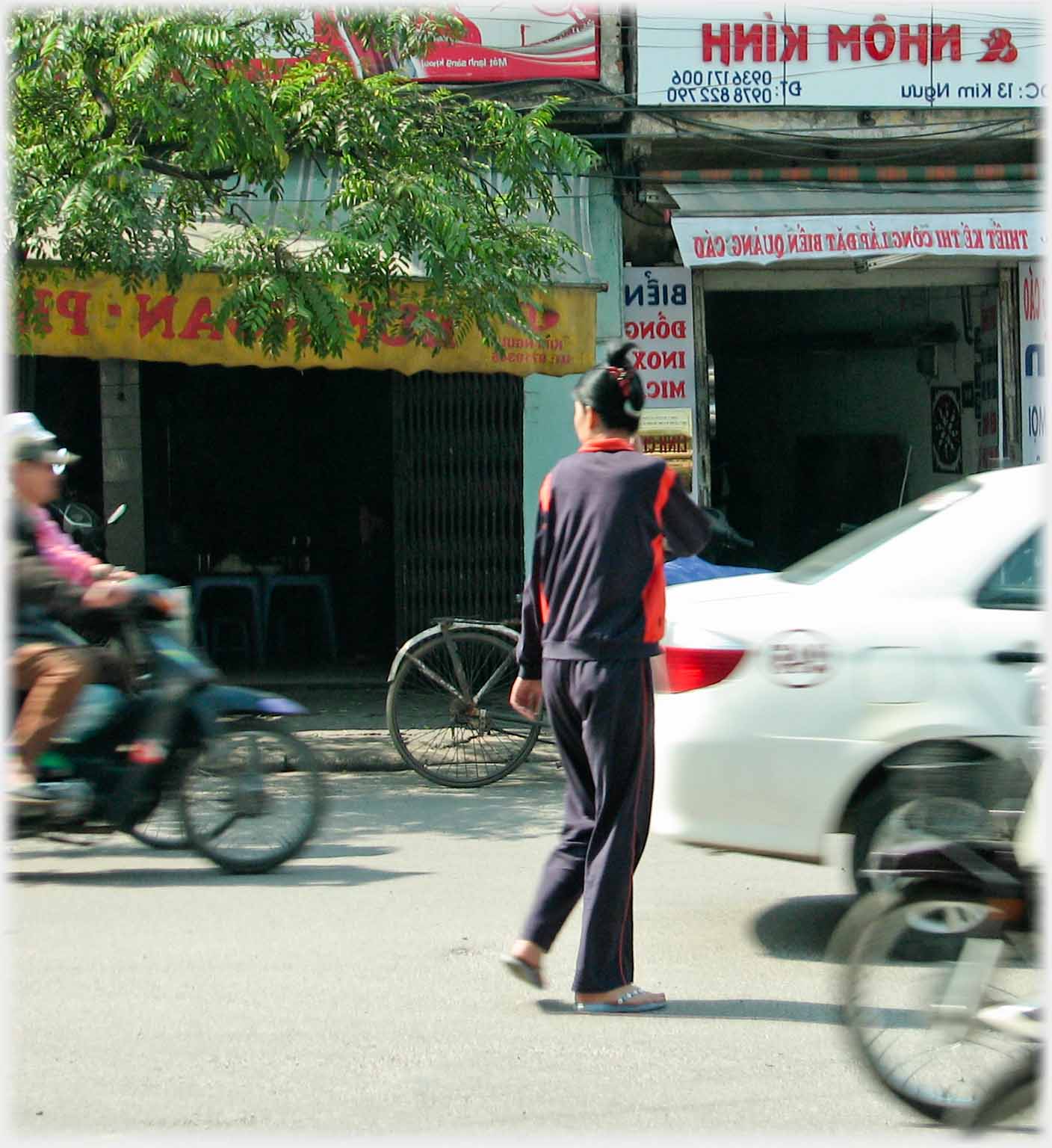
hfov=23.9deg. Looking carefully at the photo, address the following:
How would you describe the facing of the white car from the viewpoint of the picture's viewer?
facing to the right of the viewer

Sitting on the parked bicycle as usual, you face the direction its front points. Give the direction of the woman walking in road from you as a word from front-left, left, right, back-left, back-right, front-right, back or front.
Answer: right

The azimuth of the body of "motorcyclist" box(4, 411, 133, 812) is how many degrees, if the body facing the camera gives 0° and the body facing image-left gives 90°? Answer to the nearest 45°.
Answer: approximately 270°

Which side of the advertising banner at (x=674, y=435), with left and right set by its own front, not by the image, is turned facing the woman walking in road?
front

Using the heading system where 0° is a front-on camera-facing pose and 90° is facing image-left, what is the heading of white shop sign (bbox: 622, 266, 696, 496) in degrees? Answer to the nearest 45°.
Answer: approximately 0°

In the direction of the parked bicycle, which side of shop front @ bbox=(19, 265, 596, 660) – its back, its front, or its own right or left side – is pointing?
front

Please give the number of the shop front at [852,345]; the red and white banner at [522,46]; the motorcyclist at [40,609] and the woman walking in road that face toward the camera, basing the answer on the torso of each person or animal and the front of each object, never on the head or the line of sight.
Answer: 2

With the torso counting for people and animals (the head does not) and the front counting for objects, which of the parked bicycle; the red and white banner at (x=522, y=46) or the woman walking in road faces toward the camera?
the red and white banner
